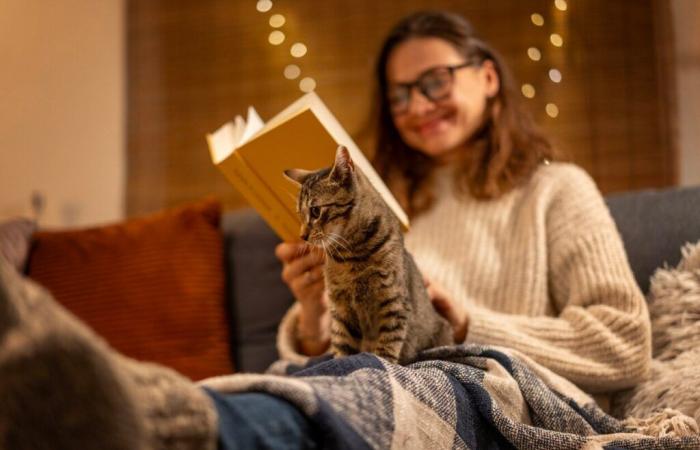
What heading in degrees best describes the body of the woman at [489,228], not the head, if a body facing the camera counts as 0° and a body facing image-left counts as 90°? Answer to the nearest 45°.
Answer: approximately 45°

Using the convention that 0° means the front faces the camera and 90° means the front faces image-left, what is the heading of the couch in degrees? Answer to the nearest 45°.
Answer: approximately 0°

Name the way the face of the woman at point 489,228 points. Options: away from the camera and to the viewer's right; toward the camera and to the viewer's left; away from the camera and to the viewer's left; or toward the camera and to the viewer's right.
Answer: toward the camera and to the viewer's left

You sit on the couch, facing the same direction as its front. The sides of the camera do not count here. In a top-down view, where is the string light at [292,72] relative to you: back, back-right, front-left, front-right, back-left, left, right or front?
back

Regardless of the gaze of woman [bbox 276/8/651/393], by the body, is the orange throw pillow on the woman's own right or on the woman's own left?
on the woman's own right

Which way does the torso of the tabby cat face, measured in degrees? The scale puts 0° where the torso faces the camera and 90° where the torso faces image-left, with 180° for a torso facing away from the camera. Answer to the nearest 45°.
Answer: approximately 45°

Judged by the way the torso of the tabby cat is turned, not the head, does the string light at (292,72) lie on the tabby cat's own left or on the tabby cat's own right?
on the tabby cat's own right
